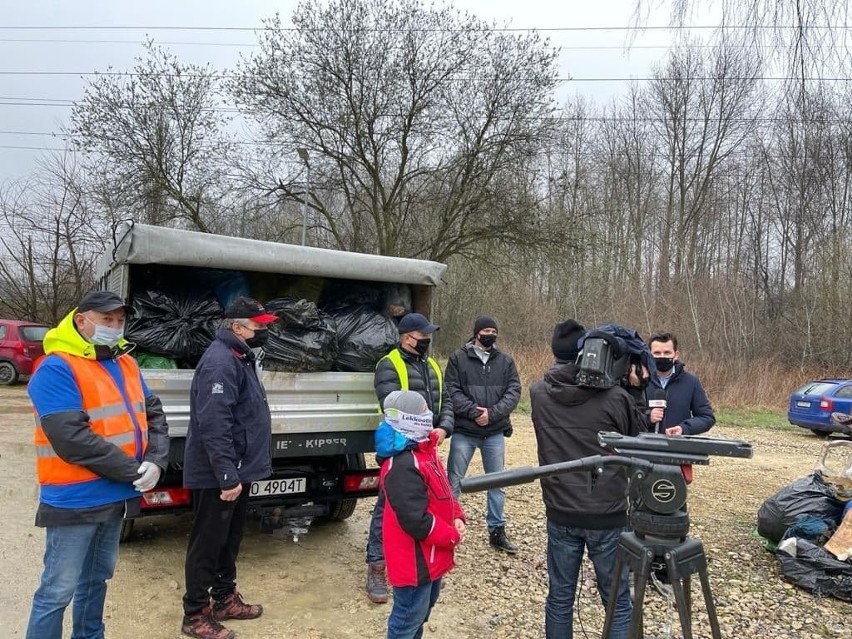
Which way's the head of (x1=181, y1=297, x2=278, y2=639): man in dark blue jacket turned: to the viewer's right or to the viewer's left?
to the viewer's right

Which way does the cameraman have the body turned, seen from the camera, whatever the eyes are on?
away from the camera

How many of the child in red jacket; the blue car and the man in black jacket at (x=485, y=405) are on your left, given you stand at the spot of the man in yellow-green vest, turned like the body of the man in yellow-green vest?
2

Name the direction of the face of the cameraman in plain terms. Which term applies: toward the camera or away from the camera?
away from the camera

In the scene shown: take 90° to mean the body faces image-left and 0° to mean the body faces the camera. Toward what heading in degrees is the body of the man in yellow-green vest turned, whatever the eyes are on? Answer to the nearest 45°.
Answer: approximately 315°

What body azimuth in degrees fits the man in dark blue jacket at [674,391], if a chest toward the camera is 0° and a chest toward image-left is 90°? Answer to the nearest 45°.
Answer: approximately 45°

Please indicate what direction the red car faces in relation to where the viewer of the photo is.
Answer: facing away from the viewer and to the left of the viewer

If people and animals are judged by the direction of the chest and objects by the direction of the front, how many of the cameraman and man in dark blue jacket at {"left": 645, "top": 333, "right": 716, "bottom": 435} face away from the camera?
1

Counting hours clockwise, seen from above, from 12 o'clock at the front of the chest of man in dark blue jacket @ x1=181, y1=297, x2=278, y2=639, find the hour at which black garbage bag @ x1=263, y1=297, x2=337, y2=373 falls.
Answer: The black garbage bag is roughly at 10 o'clock from the man in dark blue jacket.

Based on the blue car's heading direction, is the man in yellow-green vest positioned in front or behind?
behind

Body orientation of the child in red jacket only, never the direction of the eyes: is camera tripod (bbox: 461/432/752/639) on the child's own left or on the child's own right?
on the child's own right

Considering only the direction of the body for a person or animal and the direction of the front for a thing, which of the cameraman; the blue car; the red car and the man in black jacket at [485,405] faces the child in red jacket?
the man in black jacket

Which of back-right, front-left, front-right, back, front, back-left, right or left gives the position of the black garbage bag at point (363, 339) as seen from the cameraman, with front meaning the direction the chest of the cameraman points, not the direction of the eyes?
front-left

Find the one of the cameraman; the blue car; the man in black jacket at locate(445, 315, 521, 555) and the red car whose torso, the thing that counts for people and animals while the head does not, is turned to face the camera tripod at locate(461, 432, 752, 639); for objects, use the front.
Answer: the man in black jacket
